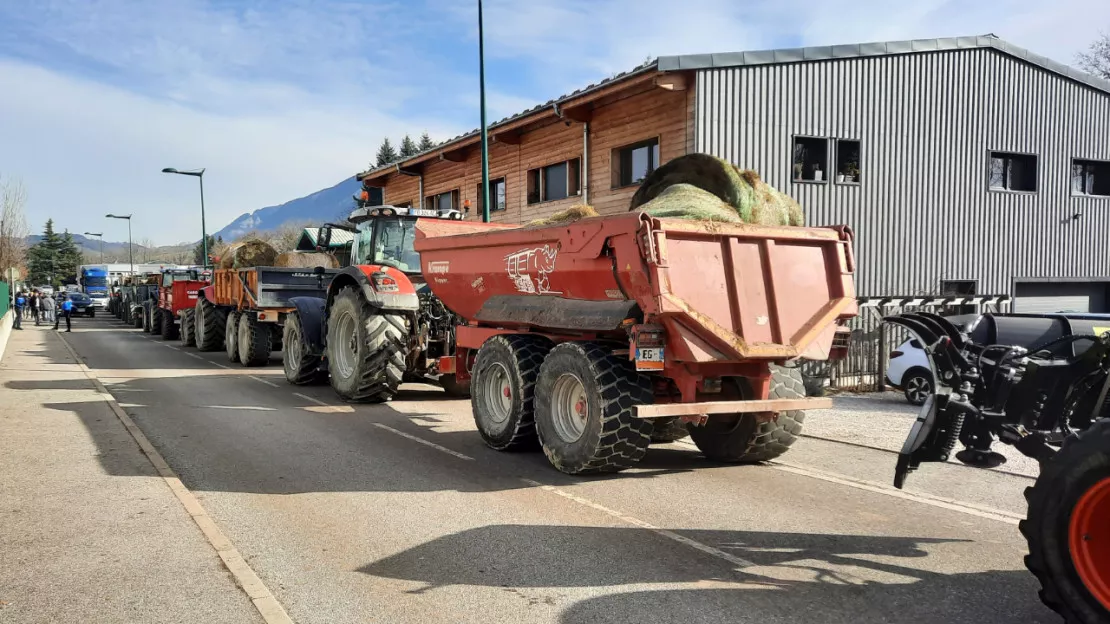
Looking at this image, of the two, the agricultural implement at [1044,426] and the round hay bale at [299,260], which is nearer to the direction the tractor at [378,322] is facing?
the round hay bale

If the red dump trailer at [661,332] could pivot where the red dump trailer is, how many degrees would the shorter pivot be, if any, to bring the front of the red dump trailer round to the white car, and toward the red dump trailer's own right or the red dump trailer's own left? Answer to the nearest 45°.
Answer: approximately 90° to the red dump trailer's own right

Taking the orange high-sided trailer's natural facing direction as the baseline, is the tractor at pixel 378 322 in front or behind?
behind

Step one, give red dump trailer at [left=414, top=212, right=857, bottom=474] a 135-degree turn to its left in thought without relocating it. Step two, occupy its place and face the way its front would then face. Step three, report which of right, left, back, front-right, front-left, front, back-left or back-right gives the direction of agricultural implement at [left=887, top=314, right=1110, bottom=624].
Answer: front-left

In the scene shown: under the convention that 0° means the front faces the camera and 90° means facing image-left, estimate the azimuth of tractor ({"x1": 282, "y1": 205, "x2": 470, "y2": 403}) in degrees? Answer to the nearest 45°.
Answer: approximately 135°

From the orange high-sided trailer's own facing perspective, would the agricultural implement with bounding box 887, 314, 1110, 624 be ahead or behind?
behind

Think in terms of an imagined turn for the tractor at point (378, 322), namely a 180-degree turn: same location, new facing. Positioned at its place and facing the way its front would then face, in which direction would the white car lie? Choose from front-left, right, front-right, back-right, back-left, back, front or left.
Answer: front-left

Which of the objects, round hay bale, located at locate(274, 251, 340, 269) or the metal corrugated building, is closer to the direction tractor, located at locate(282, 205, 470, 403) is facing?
the round hay bale

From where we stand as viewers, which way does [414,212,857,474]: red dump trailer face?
facing away from the viewer and to the left of the viewer

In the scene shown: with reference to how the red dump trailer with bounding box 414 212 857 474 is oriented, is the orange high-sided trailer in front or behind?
in front

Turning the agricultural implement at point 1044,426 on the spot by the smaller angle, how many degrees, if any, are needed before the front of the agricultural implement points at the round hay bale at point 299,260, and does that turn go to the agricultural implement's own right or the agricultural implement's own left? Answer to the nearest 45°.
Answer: approximately 45° to the agricultural implement's own right

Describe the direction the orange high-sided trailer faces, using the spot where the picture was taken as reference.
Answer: facing away from the viewer and to the left of the viewer

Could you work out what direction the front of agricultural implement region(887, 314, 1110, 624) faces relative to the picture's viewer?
facing to the left of the viewer
